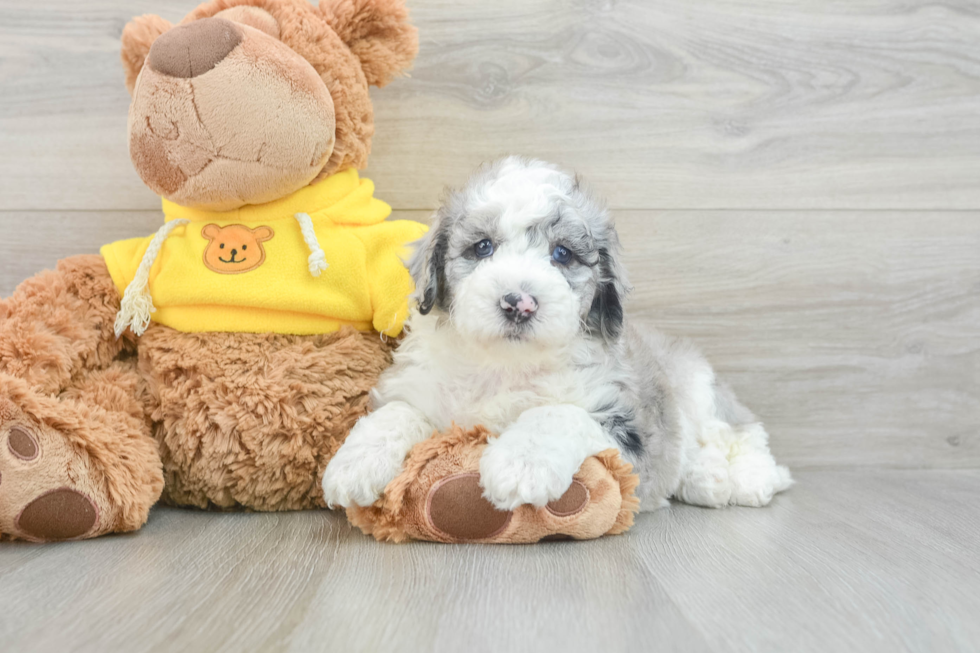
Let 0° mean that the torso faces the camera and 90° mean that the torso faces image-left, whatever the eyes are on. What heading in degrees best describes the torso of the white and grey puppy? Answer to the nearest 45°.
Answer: approximately 45°

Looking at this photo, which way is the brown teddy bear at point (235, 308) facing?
toward the camera
